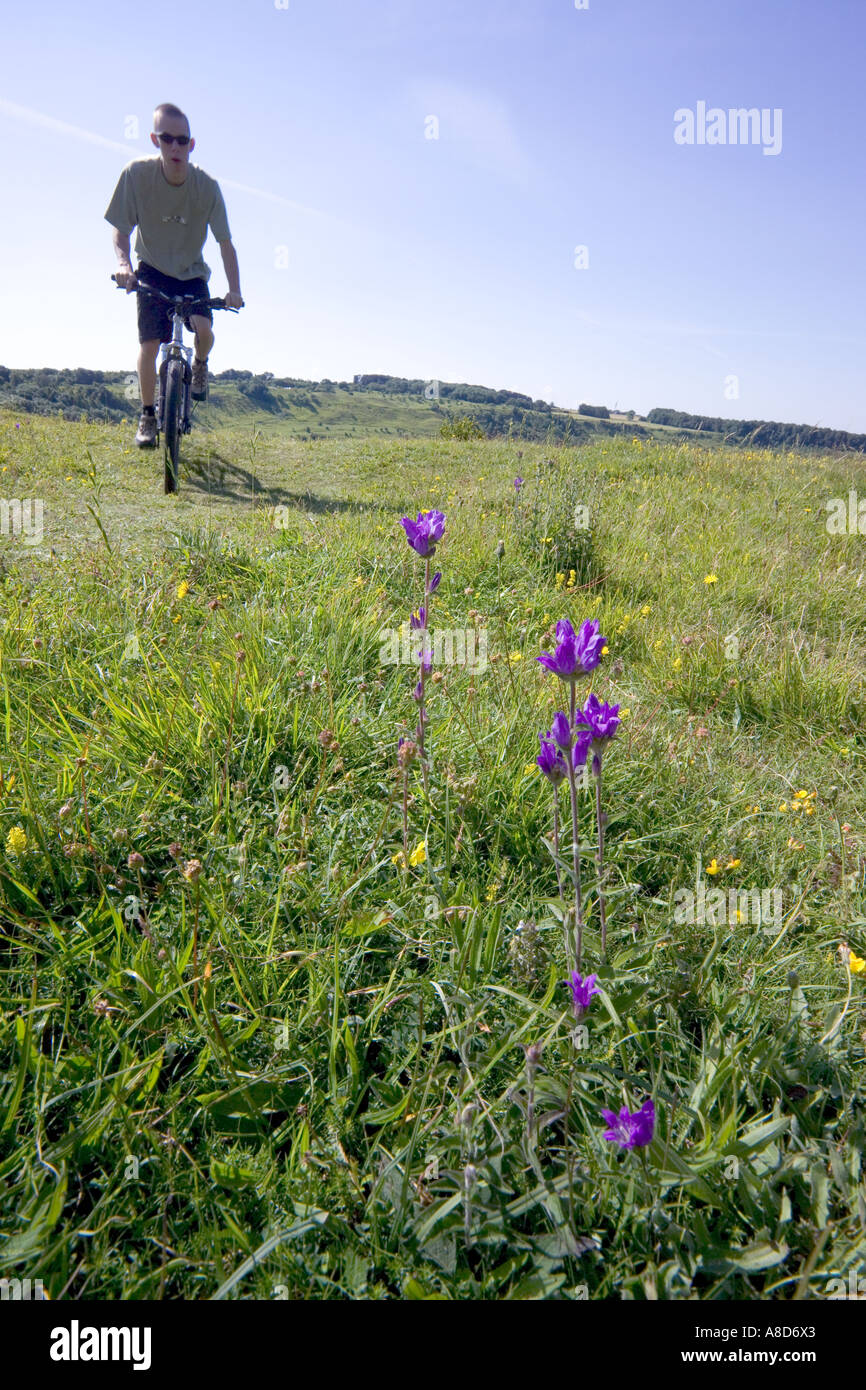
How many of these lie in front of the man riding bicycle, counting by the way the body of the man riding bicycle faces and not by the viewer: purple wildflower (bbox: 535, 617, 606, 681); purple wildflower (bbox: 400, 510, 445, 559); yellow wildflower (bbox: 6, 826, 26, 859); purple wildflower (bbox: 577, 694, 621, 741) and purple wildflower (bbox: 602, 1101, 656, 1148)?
5

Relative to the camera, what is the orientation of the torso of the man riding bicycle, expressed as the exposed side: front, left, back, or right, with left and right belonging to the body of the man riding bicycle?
front

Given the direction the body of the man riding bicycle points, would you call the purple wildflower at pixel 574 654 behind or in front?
in front

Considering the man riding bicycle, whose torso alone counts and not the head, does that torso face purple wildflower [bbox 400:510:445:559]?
yes

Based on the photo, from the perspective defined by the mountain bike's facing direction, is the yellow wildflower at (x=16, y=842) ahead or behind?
ahead

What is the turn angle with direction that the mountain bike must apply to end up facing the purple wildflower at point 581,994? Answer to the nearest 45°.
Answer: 0° — it already faces it

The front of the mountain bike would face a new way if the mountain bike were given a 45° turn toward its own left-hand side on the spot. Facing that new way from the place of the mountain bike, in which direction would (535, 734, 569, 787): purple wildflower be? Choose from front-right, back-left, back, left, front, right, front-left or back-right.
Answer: front-right

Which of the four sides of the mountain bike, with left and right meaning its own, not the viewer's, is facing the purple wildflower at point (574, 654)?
front

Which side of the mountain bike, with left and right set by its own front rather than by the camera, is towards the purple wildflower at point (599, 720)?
front

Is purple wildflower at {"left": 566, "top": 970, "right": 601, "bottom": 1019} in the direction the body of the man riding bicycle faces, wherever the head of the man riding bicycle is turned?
yes

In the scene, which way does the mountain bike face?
toward the camera

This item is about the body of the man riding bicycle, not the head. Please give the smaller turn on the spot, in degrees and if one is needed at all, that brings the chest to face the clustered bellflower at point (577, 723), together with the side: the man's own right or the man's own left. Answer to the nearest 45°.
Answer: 0° — they already face it

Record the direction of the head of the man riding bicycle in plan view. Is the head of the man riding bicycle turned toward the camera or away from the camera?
toward the camera

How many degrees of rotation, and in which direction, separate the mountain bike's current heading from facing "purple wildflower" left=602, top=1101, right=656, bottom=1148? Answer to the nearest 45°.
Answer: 0° — it already faces it
